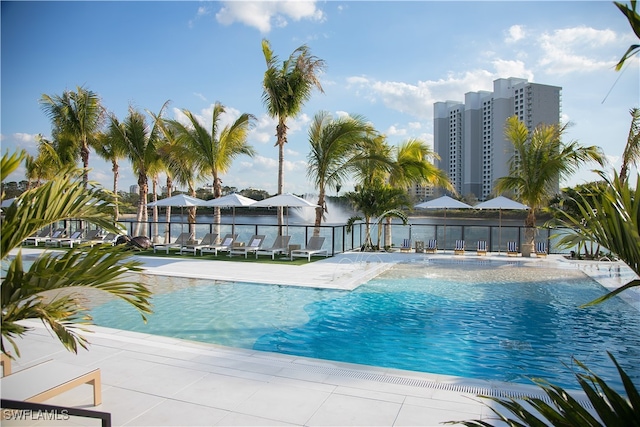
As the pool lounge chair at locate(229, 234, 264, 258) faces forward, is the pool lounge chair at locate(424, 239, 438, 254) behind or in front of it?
behind

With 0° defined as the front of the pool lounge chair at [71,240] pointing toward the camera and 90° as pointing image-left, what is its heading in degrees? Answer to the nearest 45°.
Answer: approximately 45°

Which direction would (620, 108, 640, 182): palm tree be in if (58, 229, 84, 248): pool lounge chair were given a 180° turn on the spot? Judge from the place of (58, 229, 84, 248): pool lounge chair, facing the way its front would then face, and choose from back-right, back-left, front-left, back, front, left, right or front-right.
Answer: right

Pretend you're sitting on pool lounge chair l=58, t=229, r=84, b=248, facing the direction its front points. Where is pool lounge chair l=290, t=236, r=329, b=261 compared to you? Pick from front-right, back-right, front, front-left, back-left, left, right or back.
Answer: left

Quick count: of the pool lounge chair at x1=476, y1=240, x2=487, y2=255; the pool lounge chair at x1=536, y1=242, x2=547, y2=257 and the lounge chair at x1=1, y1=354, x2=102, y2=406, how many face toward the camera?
2

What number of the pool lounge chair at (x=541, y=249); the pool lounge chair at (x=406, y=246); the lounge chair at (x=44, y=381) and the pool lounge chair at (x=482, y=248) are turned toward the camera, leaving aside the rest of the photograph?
3

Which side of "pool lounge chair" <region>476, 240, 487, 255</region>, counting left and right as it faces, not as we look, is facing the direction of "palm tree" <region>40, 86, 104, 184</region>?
right

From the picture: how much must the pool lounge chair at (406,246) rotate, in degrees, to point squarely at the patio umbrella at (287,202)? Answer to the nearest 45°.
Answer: approximately 45° to its right
